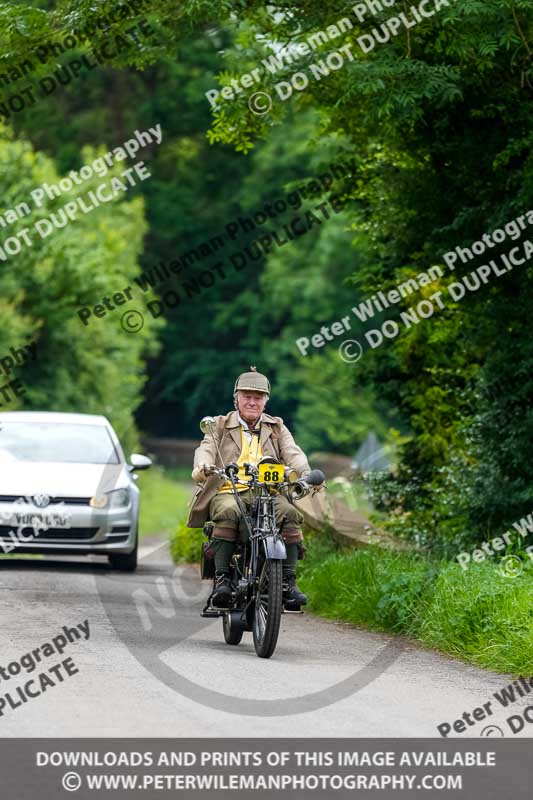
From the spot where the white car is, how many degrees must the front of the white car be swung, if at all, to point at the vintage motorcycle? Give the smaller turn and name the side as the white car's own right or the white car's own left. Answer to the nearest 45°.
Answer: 0° — it already faces it

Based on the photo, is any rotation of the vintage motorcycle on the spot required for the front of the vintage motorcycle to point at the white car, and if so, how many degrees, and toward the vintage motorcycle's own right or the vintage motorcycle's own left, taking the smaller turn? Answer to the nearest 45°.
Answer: approximately 180°

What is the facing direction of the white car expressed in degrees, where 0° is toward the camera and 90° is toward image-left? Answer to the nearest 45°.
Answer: approximately 0°

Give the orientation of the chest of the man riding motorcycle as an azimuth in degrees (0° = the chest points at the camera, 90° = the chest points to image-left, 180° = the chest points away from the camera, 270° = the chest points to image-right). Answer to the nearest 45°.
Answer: approximately 0°

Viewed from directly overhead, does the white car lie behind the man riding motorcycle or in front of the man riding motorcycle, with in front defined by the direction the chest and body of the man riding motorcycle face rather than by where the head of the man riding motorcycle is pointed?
behind

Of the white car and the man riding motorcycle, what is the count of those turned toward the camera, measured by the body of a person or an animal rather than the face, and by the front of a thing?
2

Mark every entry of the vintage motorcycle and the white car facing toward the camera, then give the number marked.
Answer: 2
